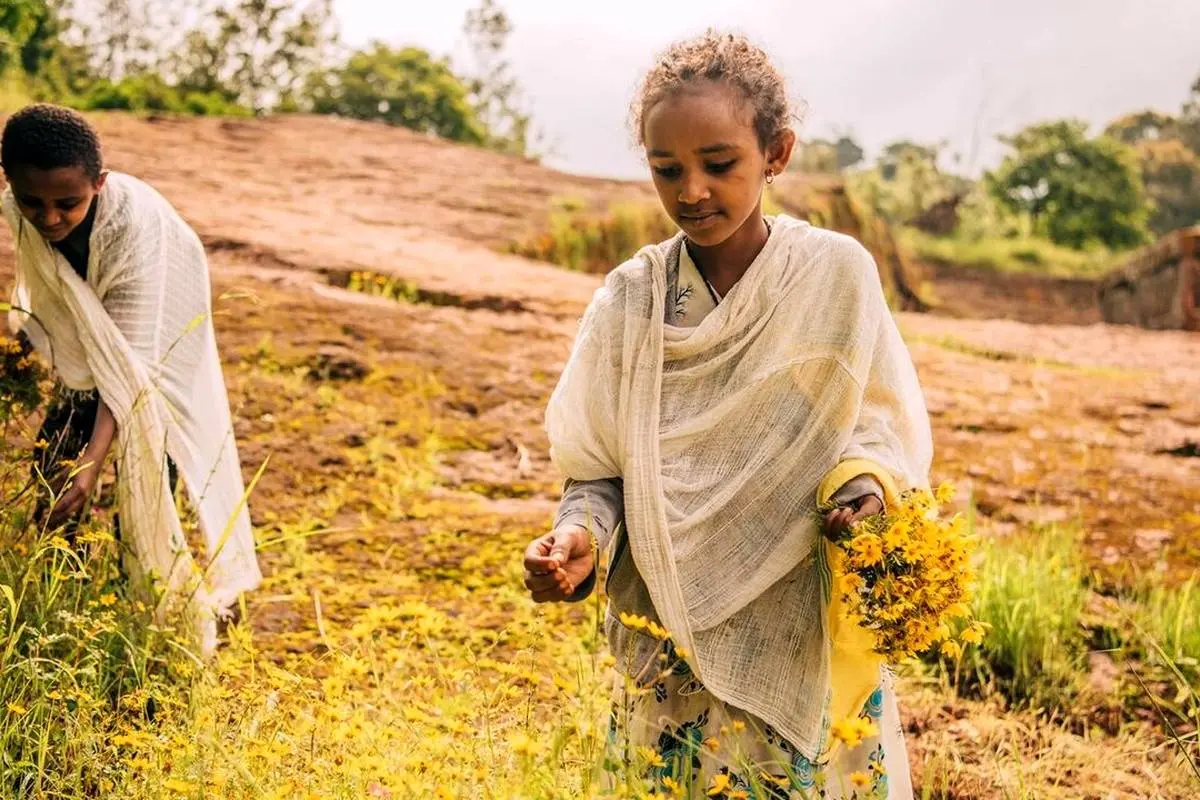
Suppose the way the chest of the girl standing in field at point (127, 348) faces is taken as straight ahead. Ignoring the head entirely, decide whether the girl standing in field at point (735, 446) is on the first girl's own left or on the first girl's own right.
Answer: on the first girl's own left

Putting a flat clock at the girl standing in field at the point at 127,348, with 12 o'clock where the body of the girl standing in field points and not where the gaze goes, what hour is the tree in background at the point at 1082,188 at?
The tree in background is roughly at 6 o'clock from the girl standing in field.

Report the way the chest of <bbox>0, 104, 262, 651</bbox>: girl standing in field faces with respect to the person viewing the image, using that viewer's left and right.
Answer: facing the viewer and to the left of the viewer

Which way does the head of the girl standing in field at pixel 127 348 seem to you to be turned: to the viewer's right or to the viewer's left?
to the viewer's left

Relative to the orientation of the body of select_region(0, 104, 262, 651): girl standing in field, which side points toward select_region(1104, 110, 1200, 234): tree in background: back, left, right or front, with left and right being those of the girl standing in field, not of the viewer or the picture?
back
